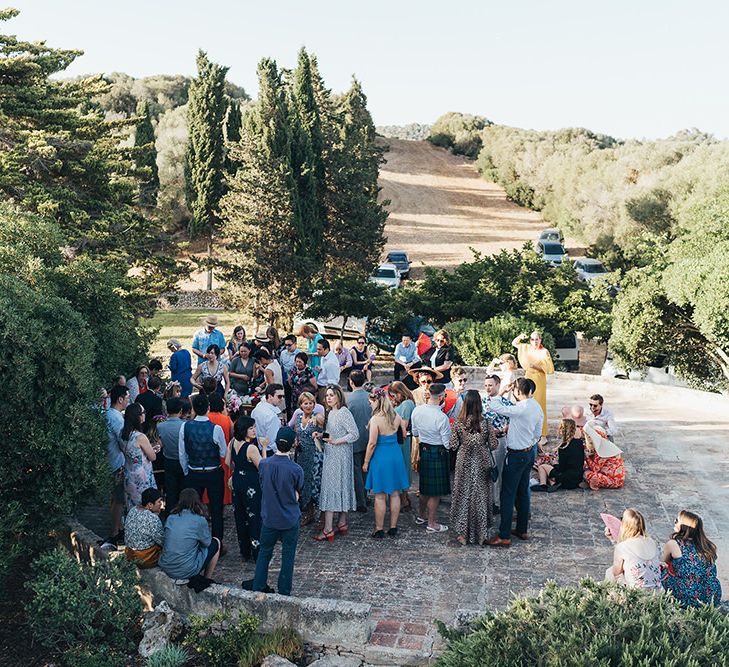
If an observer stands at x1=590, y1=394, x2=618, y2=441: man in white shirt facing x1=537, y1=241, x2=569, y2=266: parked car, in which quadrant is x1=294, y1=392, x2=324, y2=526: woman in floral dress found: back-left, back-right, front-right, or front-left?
back-left

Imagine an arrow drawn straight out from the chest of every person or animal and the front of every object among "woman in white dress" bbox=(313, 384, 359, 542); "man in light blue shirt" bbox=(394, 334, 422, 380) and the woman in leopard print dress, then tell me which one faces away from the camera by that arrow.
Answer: the woman in leopard print dress

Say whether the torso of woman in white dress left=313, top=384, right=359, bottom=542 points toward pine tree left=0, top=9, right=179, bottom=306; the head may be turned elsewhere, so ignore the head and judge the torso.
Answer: no

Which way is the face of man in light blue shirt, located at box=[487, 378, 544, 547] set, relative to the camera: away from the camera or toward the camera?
away from the camera

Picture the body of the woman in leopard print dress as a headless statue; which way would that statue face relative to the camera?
away from the camera

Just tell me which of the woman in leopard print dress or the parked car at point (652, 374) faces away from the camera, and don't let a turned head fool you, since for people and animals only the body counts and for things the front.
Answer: the woman in leopard print dress

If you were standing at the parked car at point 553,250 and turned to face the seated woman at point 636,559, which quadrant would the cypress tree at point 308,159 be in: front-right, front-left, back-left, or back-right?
front-right

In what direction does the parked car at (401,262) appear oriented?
toward the camera

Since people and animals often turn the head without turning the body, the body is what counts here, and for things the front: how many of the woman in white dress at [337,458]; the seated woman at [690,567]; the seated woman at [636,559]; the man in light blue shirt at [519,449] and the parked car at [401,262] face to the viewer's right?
0

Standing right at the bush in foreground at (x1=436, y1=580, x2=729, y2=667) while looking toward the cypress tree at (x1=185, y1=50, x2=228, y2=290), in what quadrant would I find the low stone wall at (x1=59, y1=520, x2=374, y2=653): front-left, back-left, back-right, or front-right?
front-left

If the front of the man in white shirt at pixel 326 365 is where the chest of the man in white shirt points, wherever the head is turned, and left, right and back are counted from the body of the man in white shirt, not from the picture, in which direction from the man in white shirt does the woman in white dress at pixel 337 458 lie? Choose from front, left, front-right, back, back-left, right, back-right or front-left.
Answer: front-left

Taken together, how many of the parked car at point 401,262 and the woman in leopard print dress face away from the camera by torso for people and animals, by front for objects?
1

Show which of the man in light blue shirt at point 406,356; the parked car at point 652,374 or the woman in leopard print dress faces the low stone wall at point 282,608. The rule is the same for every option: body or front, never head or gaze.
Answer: the man in light blue shirt

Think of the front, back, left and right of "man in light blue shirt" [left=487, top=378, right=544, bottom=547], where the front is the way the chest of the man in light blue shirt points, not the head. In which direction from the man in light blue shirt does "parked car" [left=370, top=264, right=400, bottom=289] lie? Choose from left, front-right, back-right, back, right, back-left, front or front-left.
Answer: front-right
